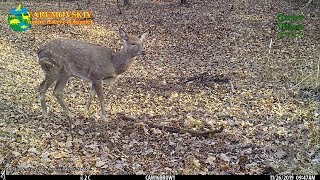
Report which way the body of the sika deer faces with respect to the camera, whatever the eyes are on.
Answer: to the viewer's right

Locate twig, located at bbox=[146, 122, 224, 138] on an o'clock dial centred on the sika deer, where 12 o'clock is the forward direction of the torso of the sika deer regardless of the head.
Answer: The twig is roughly at 12 o'clock from the sika deer.
